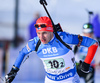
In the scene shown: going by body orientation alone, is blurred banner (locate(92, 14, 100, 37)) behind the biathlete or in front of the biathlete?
behind

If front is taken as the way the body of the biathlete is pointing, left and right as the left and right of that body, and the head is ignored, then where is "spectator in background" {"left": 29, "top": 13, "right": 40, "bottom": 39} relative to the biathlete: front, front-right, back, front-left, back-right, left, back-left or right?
back-right

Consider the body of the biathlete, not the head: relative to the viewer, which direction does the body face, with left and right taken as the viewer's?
facing the viewer and to the left of the viewer
